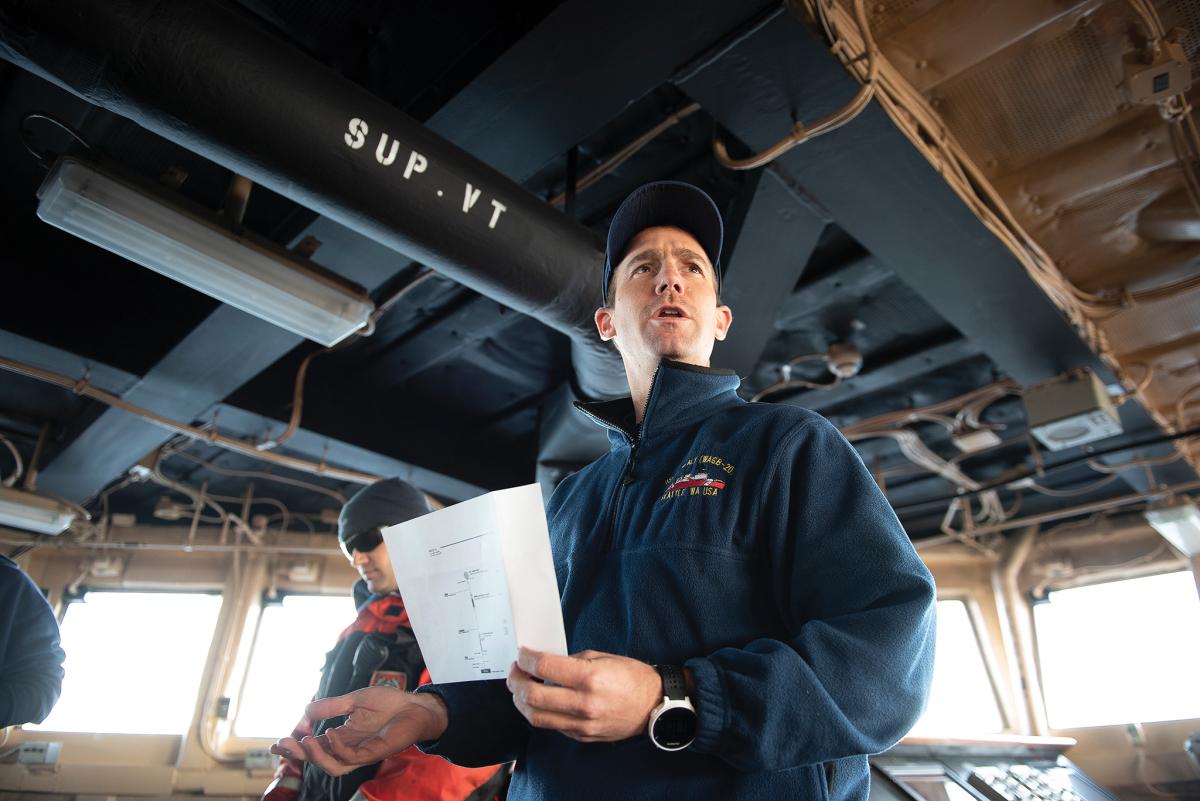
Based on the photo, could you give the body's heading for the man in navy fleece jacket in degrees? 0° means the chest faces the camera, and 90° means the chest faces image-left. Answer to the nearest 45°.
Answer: approximately 45°

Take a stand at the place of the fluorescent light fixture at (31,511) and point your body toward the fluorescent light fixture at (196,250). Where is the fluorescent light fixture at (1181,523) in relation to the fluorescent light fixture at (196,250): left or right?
left

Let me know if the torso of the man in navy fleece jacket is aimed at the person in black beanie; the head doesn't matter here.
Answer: no

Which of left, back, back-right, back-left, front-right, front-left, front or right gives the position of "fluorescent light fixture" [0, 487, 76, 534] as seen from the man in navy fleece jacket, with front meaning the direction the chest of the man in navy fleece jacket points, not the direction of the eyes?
right

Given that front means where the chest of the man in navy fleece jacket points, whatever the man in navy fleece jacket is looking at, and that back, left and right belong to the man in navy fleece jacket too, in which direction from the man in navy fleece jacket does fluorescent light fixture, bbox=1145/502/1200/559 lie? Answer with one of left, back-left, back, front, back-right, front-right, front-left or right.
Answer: back
